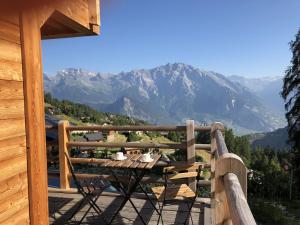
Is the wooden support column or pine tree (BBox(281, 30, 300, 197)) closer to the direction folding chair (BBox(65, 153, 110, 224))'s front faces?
the pine tree

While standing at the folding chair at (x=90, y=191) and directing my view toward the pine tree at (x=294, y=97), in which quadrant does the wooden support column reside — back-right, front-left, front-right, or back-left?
back-right

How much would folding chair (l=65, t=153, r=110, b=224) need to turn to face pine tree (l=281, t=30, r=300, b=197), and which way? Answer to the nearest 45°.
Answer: approximately 45° to its left

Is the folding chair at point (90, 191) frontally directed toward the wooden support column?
no

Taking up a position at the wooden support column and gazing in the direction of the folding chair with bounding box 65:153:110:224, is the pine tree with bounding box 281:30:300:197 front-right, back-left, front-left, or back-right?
front-right

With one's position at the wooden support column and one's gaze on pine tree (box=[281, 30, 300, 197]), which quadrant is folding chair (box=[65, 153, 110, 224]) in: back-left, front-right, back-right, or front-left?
front-left

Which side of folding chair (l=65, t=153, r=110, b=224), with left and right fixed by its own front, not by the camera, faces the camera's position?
right
